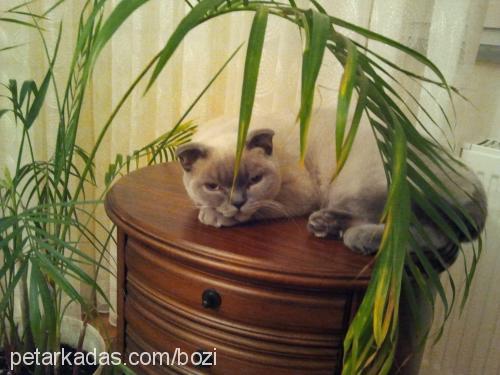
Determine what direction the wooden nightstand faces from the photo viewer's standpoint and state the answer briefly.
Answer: facing the viewer and to the left of the viewer

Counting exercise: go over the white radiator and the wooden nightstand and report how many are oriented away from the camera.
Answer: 0

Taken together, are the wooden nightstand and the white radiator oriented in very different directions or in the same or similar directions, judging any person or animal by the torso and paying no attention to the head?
same or similar directions

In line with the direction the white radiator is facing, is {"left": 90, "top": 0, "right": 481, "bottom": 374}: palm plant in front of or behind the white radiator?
in front

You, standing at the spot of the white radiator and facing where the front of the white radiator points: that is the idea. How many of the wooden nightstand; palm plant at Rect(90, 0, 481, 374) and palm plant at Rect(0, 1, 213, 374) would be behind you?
0

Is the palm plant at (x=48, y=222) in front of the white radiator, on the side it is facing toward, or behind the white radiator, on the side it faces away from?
in front

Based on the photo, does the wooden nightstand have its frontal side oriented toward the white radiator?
no
